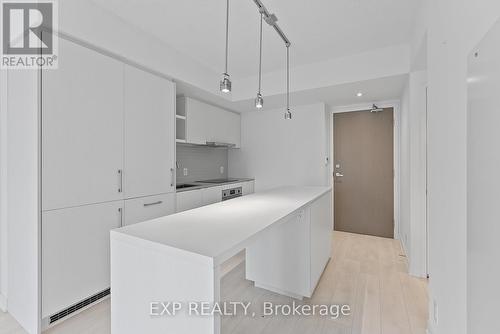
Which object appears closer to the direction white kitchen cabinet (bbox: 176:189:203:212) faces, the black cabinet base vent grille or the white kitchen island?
the white kitchen island

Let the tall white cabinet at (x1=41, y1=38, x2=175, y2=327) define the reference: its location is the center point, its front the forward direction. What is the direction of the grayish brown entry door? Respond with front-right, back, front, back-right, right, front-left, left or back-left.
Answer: front-left

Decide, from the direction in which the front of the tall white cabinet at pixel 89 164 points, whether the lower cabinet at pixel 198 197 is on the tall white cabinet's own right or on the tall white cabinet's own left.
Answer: on the tall white cabinet's own left

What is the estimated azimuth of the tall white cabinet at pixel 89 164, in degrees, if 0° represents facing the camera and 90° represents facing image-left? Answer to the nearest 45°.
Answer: approximately 315°

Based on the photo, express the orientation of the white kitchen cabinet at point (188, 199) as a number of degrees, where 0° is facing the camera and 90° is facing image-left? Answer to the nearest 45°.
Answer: approximately 315°

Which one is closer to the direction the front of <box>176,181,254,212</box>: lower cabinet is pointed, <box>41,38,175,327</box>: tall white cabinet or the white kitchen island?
the white kitchen island

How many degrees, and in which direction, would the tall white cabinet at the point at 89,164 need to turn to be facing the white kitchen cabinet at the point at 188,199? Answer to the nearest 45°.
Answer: approximately 90° to its left

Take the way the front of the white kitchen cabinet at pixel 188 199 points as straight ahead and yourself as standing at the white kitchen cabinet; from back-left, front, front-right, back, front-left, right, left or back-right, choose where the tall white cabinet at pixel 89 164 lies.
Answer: right

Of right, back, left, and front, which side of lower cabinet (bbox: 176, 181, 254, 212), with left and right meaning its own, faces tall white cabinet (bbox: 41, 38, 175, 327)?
right
